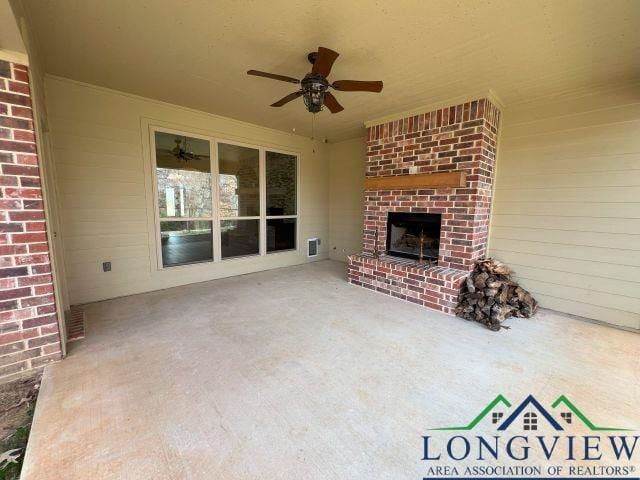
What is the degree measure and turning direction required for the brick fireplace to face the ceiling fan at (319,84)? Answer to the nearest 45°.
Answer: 0° — it already faces it

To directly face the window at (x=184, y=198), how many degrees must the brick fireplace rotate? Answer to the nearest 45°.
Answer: approximately 45° to its right

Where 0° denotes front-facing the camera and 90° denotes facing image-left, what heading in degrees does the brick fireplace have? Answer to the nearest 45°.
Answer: approximately 45°

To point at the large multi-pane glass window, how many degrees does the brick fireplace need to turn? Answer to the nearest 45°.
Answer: approximately 45° to its right
